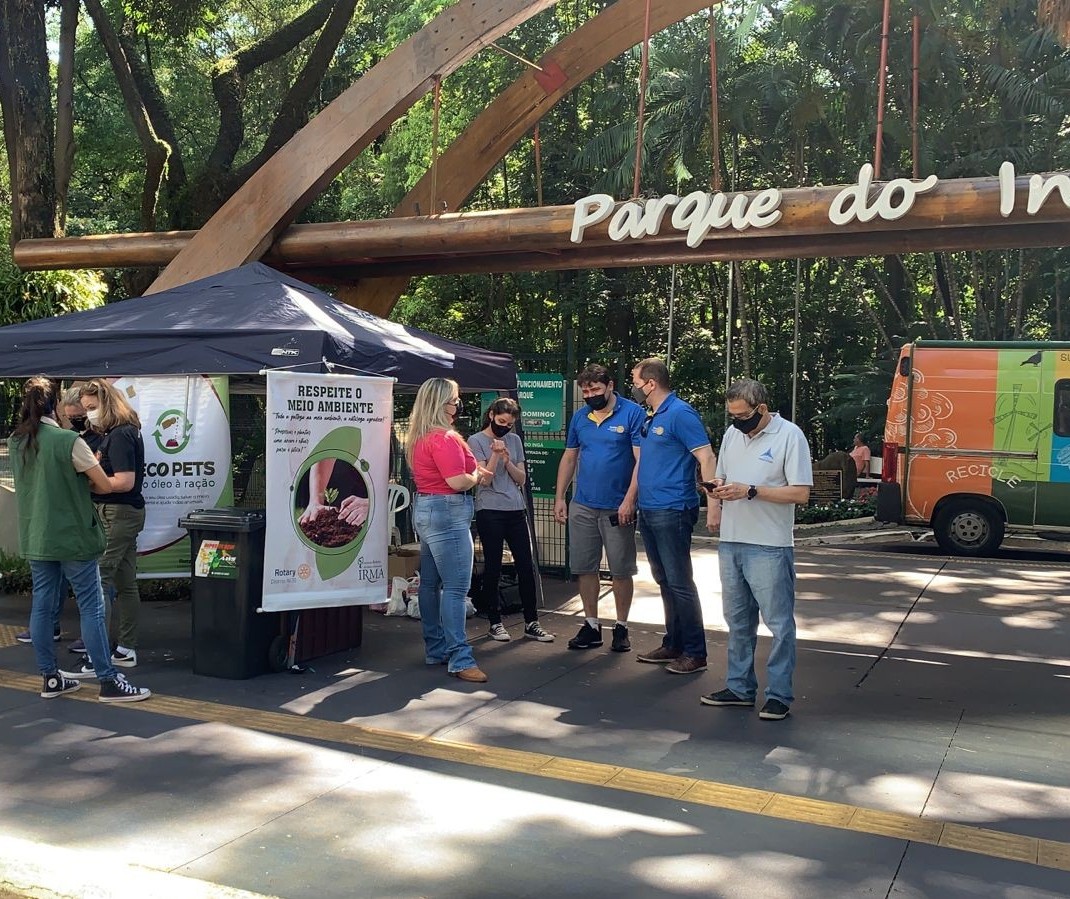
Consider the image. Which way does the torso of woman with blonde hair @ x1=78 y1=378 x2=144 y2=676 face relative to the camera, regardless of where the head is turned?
to the viewer's left

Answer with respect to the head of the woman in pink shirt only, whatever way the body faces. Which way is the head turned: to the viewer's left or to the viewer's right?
to the viewer's right

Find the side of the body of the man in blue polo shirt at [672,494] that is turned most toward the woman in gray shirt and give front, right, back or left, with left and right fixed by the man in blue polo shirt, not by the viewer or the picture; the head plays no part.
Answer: right

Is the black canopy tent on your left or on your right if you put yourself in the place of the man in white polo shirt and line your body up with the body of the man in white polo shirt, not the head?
on your right

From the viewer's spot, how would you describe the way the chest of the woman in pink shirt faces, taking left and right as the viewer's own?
facing to the right of the viewer

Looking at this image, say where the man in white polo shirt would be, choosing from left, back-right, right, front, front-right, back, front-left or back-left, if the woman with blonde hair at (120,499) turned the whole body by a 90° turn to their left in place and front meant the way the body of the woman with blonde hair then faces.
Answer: front-left

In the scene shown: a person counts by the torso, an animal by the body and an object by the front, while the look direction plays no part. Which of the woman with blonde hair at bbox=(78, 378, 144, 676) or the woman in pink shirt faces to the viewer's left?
the woman with blonde hair

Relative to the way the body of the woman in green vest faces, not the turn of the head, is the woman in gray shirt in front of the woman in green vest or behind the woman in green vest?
in front

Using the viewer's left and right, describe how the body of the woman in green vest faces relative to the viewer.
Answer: facing away from the viewer and to the right of the viewer

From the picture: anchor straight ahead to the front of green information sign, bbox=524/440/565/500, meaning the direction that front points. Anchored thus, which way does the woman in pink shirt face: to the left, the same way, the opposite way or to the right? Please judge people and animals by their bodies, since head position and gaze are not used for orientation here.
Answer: to the left

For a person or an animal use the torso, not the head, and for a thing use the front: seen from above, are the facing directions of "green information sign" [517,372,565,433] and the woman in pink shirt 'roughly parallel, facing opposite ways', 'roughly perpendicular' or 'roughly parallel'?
roughly perpendicular

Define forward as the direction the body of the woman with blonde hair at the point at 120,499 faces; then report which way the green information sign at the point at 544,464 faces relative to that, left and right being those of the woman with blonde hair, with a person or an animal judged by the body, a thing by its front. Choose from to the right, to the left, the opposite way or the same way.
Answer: to the left
